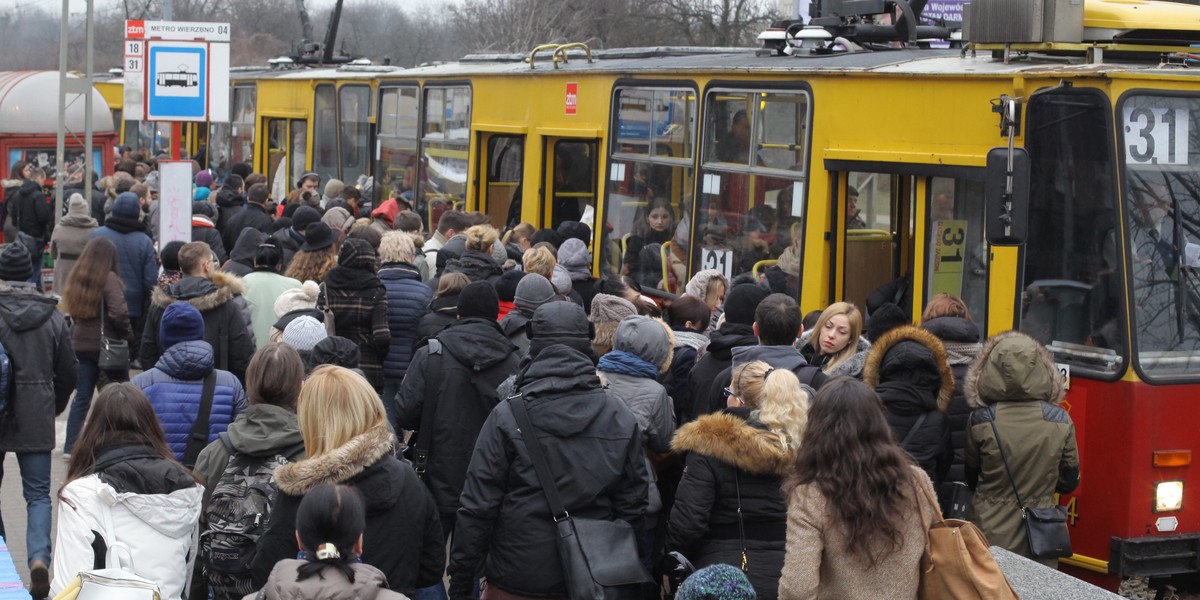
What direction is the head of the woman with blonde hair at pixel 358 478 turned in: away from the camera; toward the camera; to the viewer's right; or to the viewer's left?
away from the camera

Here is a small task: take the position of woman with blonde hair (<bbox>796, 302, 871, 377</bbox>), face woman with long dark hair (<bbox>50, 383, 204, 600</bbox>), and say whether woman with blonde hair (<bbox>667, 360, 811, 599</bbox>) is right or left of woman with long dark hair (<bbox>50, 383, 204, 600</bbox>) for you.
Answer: left

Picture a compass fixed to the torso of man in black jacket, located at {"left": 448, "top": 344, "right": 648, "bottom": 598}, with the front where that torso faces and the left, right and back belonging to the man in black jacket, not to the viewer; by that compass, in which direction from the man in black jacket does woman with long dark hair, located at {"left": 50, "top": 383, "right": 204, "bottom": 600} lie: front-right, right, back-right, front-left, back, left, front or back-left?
left

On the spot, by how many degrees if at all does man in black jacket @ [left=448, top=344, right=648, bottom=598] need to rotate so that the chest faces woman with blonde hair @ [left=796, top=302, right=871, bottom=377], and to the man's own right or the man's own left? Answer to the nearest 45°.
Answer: approximately 45° to the man's own right

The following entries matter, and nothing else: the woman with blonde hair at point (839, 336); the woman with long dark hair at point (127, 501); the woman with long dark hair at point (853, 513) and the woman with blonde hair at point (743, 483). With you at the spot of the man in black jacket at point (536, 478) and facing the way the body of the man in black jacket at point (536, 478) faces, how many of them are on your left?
1

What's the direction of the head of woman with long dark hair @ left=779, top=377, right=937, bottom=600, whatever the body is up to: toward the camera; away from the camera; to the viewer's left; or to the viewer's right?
away from the camera

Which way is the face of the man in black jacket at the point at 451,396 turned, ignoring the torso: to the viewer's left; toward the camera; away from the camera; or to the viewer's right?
away from the camera

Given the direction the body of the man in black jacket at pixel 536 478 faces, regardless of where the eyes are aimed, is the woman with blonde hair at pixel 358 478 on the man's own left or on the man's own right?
on the man's own left

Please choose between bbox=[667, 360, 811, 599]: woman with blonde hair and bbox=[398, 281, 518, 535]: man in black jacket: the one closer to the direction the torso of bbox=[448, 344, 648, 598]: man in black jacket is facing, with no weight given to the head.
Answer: the man in black jacket

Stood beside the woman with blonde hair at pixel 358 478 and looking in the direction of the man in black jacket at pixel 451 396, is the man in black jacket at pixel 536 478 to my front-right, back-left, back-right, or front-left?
front-right

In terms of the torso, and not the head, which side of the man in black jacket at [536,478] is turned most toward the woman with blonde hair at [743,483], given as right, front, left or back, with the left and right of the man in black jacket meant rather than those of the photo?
right

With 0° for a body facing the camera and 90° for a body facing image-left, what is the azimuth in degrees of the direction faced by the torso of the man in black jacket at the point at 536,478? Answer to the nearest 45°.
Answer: approximately 180°

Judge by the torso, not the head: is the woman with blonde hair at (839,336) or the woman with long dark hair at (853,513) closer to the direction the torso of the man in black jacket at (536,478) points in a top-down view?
the woman with blonde hair
